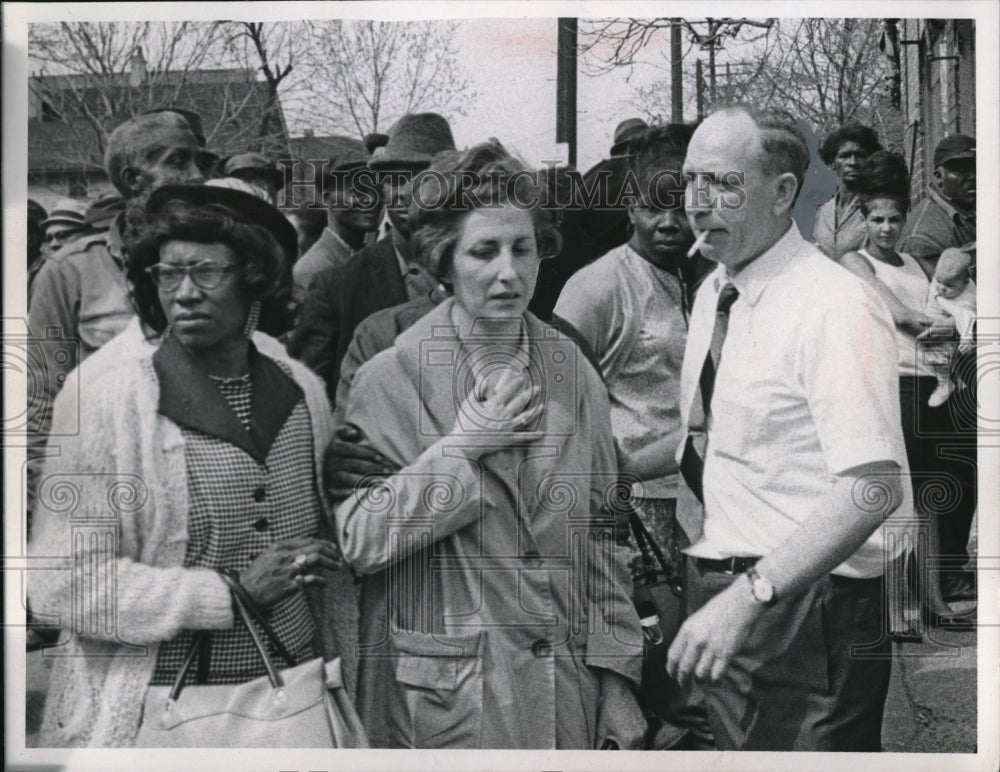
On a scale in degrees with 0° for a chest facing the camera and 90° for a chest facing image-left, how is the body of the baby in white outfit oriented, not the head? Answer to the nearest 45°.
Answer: approximately 45°

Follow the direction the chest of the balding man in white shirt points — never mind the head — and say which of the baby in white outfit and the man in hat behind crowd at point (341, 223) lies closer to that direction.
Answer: the man in hat behind crowd

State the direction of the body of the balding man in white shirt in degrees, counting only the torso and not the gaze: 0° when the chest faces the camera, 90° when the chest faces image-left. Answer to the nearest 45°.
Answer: approximately 45°
